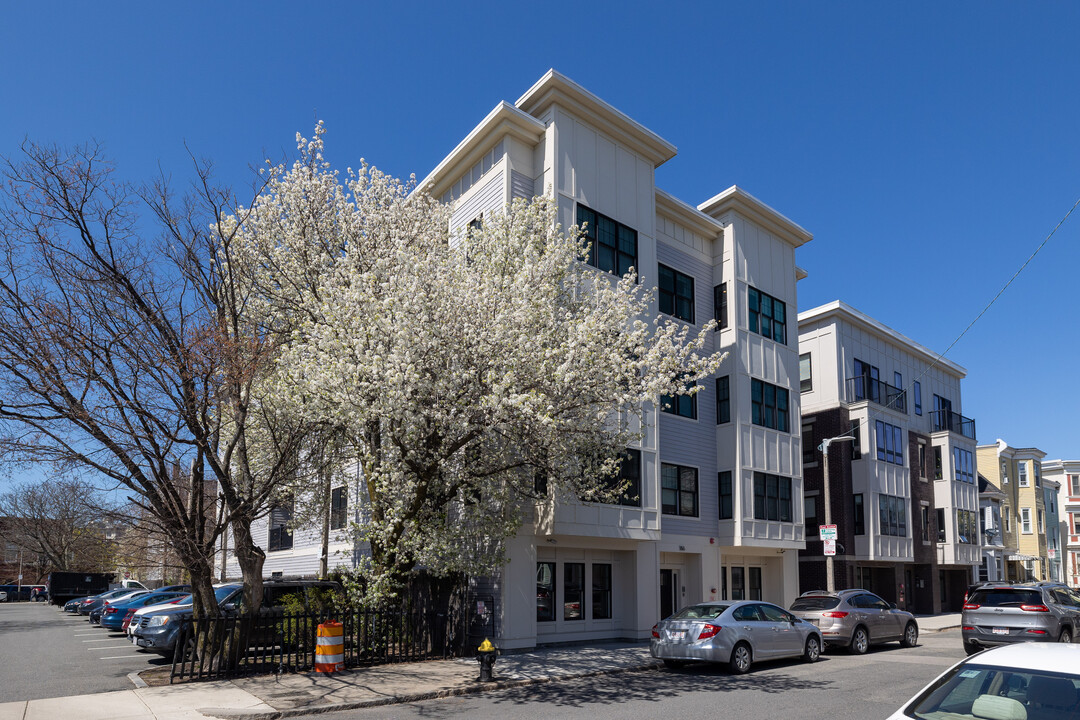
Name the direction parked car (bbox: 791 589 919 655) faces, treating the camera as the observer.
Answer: facing away from the viewer and to the right of the viewer

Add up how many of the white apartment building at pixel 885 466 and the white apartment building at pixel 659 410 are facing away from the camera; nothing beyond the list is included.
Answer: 0

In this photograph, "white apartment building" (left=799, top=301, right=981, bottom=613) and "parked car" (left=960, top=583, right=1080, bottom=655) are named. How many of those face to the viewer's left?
0

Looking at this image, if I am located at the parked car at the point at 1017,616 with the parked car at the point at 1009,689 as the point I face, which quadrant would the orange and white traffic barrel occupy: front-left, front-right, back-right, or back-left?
front-right

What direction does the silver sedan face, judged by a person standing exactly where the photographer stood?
facing away from the viewer and to the right of the viewer

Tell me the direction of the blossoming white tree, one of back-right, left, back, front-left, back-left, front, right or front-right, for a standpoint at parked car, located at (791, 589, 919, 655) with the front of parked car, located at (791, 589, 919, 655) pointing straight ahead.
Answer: back

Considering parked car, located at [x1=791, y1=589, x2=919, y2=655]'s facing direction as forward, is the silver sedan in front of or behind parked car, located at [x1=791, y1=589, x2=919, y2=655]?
behind

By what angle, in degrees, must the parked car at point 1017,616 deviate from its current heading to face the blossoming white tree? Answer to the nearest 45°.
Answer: approximately 180°

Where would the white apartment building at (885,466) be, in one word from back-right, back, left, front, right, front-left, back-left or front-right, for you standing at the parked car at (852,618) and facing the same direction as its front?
front-left
